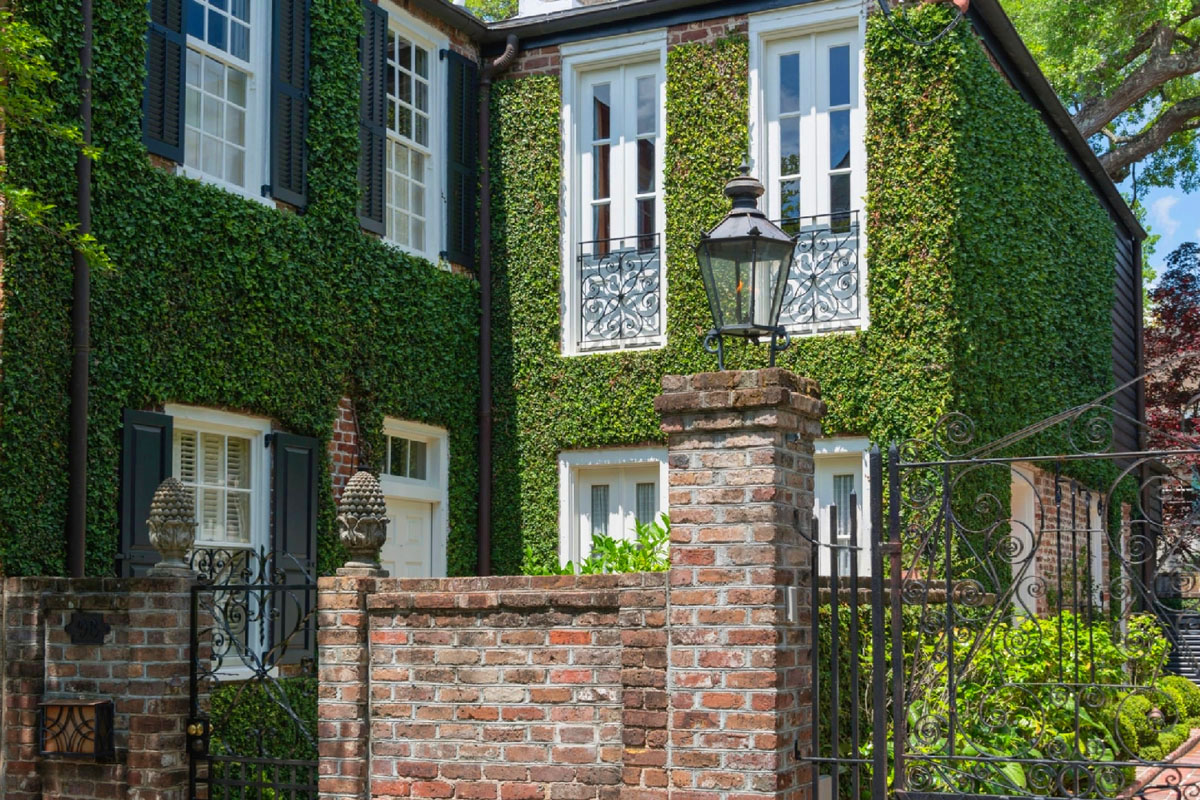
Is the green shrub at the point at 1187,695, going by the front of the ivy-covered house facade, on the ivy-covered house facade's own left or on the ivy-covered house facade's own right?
on the ivy-covered house facade's own left

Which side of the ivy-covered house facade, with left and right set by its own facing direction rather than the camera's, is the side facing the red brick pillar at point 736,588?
front

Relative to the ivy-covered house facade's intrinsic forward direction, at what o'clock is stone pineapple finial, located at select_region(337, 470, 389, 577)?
The stone pineapple finial is roughly at 12 o'clock from the ivy-covered house facade.

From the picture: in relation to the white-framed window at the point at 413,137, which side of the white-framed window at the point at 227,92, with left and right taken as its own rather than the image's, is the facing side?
left

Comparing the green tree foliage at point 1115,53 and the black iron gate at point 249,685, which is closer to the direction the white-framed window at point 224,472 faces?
the black iron gate

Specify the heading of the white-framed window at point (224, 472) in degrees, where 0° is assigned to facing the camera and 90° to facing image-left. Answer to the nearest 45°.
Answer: approximately 315°

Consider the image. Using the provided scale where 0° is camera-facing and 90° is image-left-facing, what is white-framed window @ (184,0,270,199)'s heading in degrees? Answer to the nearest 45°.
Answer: approximately 315°

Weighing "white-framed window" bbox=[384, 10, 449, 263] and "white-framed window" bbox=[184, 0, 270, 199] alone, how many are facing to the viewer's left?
0

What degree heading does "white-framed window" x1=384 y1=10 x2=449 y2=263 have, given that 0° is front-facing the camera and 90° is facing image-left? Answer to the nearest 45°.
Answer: approximately 315°

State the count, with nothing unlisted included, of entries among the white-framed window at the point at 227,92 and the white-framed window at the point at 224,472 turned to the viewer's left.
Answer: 0

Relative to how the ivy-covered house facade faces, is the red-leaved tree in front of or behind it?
behind

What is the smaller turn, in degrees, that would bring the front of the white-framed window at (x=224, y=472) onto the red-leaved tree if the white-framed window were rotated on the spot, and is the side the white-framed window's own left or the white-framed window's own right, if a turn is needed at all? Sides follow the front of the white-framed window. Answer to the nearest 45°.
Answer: approximately 90° to the white-framed window's own left
